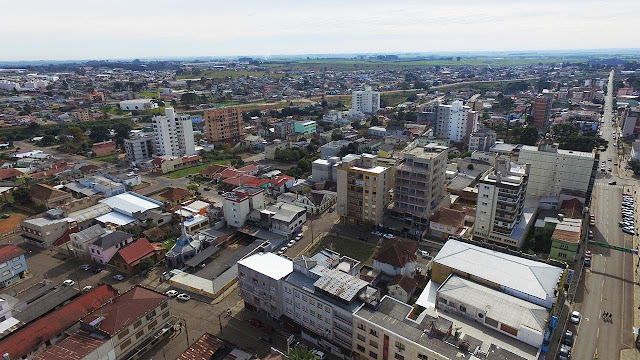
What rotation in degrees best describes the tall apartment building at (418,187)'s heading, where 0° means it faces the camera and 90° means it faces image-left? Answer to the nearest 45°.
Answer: approximately 45°

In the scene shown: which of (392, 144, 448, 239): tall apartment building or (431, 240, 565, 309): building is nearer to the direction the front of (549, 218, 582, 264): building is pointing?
the building

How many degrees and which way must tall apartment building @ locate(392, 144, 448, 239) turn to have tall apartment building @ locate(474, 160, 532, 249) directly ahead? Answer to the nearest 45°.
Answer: approximately 135° to its left

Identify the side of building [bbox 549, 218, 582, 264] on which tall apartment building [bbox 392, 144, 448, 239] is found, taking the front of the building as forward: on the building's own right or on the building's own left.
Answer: on the building's own right

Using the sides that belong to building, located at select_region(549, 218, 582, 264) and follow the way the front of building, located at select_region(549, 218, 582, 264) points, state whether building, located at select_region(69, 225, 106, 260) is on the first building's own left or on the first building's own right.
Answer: on the first building's own right

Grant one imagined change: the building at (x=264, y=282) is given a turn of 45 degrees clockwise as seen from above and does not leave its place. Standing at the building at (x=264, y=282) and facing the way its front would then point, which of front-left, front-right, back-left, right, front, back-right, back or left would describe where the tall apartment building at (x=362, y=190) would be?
back-right

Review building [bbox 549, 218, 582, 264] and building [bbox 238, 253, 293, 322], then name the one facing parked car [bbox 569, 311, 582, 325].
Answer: building [bbox 549, 218, 582, 264]
